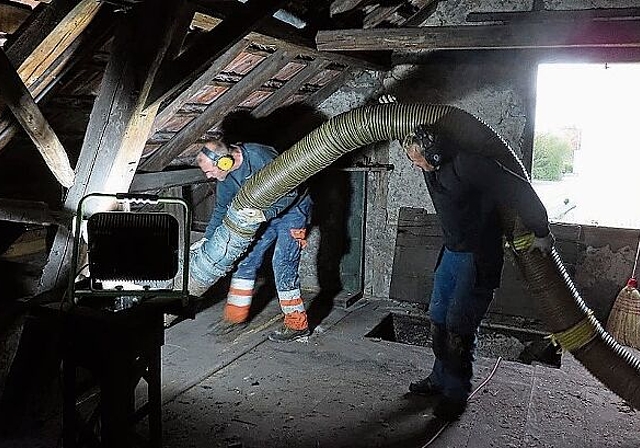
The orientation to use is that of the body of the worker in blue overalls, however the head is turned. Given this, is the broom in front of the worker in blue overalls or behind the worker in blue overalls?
behind

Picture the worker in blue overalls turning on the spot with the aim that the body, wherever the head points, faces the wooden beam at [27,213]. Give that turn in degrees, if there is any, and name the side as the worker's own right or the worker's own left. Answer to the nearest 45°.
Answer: approximately 45° to the worker's own left

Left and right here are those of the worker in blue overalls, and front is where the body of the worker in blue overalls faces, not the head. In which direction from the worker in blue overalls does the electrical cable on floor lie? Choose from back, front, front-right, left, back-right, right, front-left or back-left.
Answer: back-left

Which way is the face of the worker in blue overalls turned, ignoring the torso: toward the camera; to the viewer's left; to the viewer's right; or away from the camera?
to the viewer's left

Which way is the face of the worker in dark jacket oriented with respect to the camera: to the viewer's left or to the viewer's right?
to the viewer's left

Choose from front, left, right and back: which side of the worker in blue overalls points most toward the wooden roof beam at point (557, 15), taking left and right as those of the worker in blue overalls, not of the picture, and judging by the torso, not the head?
back

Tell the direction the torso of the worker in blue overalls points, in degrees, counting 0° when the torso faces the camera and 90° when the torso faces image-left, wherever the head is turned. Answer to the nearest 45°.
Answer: approximately 90°

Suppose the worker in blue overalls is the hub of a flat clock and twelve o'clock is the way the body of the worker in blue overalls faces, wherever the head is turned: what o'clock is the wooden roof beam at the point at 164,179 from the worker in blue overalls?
The wooden roof beam is roughly at 1 o'clock from the worker in blue overalls.
